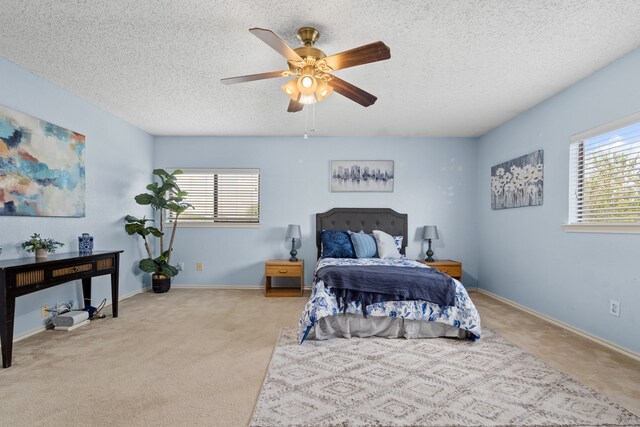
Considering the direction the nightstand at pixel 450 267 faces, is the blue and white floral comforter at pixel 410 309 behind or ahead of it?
ahead

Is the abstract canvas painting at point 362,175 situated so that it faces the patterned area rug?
yes

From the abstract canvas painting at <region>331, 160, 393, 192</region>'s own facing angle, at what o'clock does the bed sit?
The bed is roughly at 12 o'clock from the abstract canvas painting.

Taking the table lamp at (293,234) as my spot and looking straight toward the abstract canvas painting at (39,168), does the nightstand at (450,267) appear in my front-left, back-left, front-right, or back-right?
back-left

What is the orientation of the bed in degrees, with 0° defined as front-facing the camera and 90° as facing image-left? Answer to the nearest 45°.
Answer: approximately 0°

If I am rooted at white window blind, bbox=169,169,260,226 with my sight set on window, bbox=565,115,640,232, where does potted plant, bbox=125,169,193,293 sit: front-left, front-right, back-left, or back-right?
back-right

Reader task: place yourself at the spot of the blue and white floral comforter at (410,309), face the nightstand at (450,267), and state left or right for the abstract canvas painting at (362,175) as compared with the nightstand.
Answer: left
